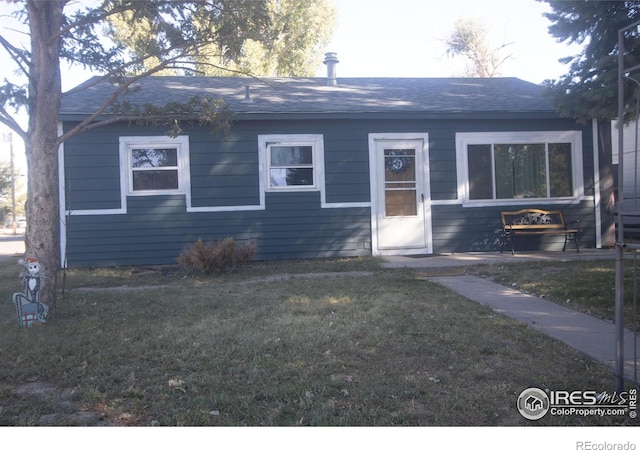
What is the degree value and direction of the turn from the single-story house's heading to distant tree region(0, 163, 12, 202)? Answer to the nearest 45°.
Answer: approximately 135° to its right

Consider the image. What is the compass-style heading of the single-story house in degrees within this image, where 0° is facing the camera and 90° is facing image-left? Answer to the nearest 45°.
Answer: approximately 0°

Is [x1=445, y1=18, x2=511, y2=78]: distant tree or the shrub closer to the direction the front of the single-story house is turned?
the shrub

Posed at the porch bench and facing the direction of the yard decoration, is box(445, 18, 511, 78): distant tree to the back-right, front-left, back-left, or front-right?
back-right

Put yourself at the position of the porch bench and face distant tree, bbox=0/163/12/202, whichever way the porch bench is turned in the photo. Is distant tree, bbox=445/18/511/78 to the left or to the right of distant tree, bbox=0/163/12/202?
right

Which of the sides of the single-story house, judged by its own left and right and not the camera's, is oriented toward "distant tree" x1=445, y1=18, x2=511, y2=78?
back

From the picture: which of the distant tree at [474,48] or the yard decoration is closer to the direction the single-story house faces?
the yard decoration
